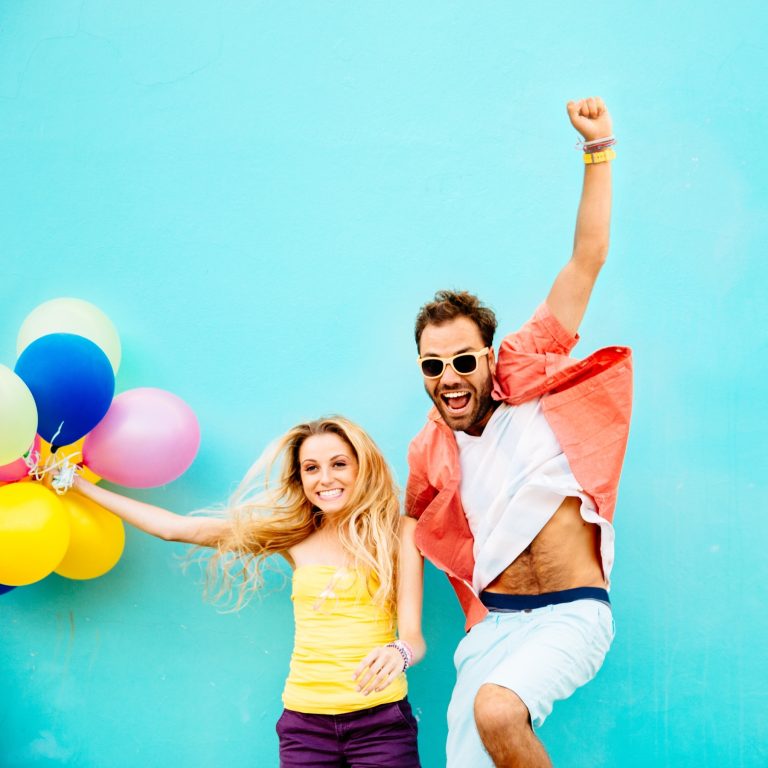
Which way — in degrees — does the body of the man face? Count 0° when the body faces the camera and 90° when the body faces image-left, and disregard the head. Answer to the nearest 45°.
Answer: approximately 0°

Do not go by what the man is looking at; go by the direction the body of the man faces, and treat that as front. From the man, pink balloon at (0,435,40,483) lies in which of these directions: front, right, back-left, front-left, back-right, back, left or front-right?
right

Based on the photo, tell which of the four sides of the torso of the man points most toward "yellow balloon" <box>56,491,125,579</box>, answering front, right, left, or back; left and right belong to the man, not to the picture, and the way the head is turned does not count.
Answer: right

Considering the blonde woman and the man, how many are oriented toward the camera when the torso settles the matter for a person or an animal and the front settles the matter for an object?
2

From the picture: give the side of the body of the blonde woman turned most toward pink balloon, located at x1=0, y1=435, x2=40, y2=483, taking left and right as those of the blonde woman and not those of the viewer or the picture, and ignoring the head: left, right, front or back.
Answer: right

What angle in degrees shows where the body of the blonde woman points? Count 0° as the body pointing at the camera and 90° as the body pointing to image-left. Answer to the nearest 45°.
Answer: approximately 0°

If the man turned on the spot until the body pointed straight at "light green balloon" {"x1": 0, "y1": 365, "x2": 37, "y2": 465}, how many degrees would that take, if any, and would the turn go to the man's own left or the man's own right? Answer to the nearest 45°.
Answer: approximately 90° to the man's own right

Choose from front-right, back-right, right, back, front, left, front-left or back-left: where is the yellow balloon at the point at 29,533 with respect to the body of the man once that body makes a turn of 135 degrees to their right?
front-left
